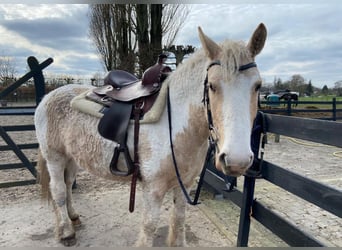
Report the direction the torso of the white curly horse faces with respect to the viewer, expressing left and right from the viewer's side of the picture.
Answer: facing the viewer and to the right of the viewer

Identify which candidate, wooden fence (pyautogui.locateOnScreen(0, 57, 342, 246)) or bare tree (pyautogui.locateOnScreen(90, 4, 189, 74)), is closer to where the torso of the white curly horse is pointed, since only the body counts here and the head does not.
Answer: the wooden fence

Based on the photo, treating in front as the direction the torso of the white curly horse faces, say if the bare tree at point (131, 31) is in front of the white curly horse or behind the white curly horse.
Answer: behind

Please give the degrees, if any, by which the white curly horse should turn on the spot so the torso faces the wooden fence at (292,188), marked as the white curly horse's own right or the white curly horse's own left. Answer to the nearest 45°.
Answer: approximately 45° to the white curly horse's own left
